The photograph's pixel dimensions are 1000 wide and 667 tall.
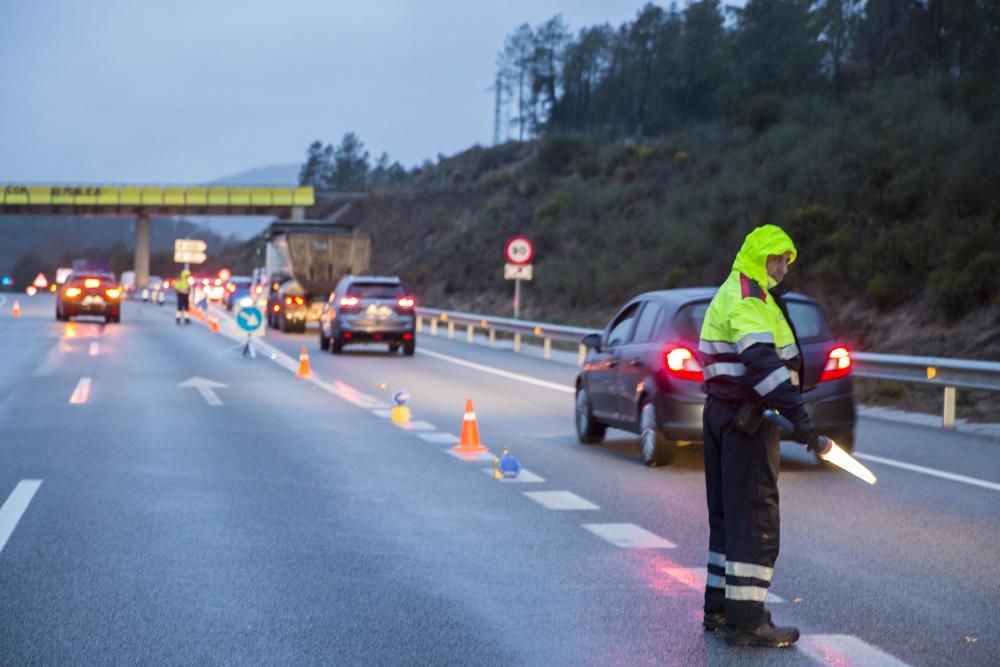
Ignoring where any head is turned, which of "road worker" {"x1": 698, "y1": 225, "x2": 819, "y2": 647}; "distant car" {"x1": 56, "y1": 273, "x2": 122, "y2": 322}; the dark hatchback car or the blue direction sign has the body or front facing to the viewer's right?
the road worker

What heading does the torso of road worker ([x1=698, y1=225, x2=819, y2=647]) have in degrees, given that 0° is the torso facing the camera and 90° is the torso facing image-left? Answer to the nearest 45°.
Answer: approximately 270°

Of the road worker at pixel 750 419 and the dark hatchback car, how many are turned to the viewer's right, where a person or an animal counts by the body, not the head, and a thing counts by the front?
1

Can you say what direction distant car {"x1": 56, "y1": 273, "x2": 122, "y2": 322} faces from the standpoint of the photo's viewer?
facing away from the viewer

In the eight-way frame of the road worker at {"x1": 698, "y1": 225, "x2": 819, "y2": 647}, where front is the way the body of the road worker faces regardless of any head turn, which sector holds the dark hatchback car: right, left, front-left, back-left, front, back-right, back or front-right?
left

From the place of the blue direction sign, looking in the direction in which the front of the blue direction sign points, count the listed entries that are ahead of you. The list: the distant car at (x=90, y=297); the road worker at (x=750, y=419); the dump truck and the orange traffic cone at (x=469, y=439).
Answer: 2
